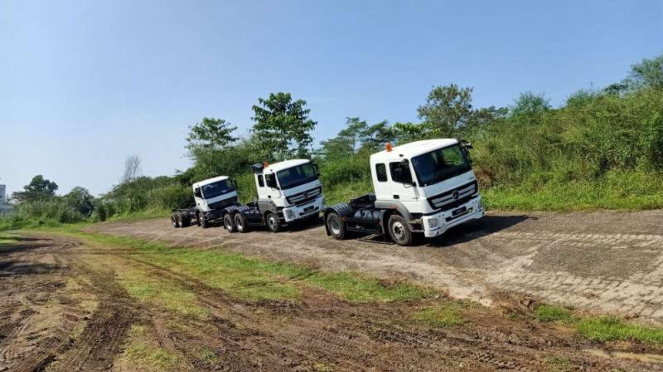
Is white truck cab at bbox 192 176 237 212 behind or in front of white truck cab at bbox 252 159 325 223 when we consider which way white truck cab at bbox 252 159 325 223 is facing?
behind

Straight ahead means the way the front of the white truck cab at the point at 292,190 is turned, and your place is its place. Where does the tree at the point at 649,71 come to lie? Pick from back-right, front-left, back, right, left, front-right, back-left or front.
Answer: front-left

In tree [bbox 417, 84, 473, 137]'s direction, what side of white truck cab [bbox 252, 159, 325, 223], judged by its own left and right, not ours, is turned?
left

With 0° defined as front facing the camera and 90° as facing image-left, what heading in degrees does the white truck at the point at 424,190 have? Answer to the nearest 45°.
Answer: approximately 315°

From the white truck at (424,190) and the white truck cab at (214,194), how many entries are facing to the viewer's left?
0

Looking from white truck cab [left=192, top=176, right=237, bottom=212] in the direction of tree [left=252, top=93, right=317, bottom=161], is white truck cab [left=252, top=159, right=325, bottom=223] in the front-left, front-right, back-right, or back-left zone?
back-right

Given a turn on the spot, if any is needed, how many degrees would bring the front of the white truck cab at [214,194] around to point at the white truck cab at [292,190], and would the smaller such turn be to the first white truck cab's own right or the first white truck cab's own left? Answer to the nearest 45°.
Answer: approximately 45° to the first white truck cab's own right

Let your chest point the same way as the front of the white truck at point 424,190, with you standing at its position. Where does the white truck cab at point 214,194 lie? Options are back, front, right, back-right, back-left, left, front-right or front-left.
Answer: back

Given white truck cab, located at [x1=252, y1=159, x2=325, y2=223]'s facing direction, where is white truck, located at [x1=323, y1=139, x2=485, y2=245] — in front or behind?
in front

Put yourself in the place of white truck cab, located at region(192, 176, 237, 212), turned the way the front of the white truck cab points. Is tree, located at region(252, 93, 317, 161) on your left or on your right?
on your left

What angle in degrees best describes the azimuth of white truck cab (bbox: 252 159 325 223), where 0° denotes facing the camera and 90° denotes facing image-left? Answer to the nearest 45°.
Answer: approximately 315°

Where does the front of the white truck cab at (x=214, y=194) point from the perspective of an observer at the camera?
facing the viewer and to the right of the viewer

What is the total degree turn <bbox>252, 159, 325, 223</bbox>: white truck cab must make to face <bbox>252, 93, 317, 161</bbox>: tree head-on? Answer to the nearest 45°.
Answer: approximately 135° to its left

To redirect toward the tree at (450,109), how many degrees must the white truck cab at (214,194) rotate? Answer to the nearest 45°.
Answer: approximately 90° to its left
